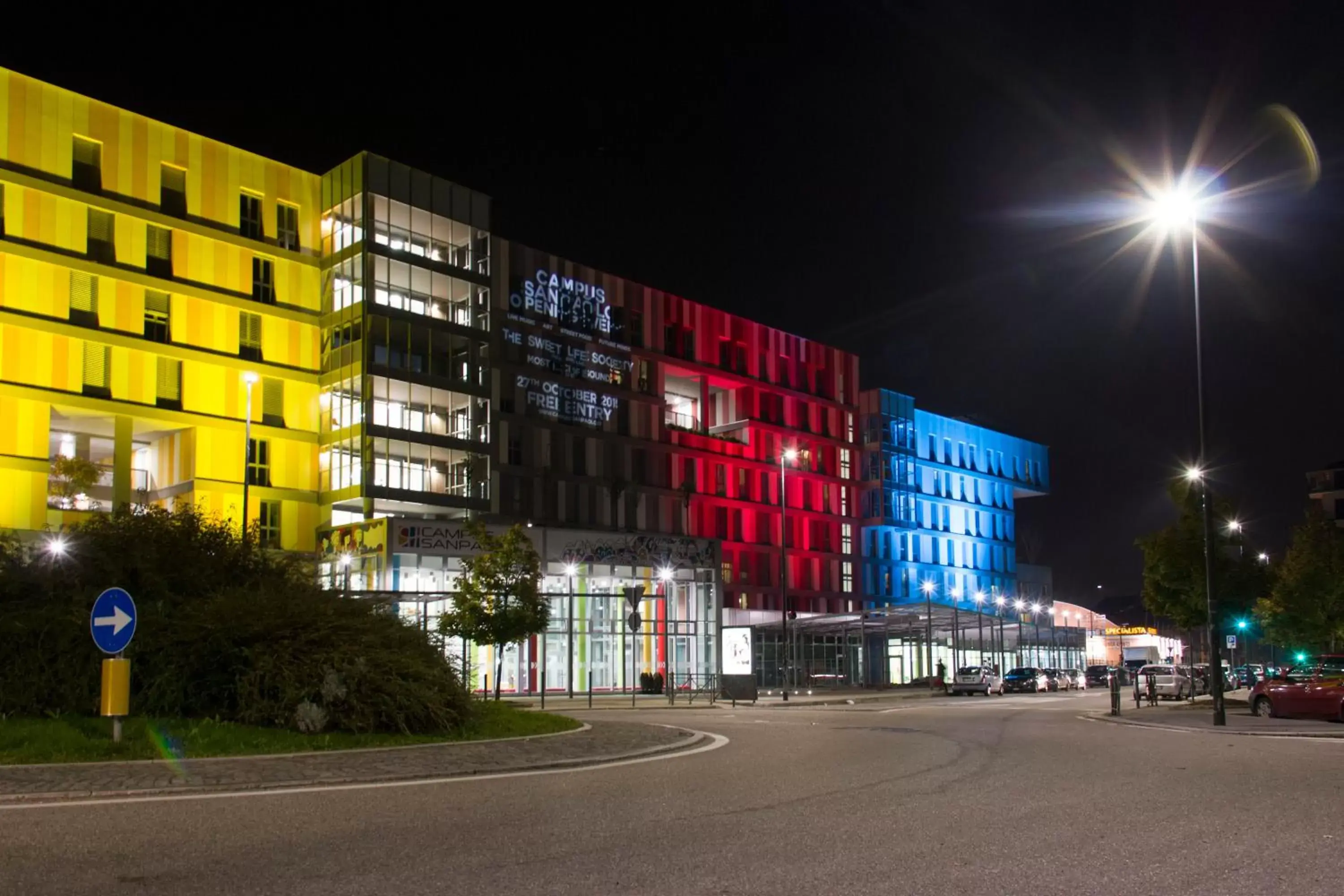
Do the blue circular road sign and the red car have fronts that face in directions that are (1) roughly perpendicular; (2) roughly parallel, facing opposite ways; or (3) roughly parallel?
roughly perpendicular

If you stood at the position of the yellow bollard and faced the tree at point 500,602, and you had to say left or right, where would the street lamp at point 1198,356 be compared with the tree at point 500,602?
right

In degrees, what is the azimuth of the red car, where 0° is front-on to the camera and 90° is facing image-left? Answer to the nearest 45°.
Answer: approximately 90°

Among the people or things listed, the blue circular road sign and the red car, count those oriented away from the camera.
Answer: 0

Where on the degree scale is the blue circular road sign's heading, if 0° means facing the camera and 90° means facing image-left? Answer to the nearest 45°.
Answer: approximately 45°

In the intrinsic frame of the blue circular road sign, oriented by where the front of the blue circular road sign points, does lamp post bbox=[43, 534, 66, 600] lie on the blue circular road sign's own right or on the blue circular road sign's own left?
on the blue circular road sign's own right

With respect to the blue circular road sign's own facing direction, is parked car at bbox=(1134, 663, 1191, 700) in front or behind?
behind
